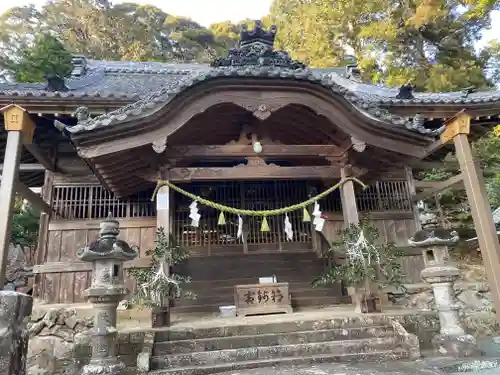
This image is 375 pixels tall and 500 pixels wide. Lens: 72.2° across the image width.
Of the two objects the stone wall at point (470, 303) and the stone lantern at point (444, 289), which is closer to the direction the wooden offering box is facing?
the stone lantern

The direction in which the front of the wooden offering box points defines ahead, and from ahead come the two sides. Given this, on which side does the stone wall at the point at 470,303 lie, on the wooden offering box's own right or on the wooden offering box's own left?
on the wooden offering box's own left

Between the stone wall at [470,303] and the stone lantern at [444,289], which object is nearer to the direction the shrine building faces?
the stone lantern

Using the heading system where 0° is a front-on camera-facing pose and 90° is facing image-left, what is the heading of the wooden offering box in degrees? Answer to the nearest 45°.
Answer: approximately 0°

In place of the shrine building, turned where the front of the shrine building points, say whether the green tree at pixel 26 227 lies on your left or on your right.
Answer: on your right

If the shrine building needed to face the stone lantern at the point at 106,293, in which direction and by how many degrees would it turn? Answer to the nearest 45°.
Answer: approximately 45° to its right

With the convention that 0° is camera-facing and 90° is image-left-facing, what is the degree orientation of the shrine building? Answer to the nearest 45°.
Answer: approximately 0°

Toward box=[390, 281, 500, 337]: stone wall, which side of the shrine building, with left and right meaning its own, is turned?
left

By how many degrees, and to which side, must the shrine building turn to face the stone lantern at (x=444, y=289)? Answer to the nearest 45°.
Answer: approximately 90° to its left
